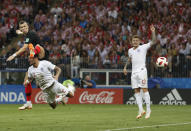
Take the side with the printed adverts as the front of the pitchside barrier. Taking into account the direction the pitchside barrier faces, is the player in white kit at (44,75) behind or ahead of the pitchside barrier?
ahead

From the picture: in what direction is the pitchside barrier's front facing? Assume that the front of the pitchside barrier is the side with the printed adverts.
toward the camera
